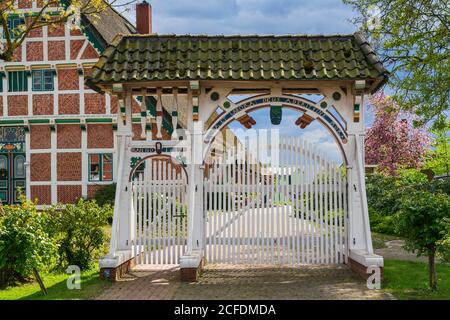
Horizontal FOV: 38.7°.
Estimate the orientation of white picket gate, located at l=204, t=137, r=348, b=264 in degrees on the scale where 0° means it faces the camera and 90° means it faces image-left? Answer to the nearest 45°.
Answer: approximately 0°

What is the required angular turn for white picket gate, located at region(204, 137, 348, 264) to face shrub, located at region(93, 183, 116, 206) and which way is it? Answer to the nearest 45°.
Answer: approximately 135° to its right

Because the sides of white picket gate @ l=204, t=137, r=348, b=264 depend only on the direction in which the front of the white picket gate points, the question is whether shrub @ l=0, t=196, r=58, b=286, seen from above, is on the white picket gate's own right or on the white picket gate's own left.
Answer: on the white picket gate's own right

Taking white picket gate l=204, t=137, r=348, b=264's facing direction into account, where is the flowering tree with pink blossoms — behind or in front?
behind

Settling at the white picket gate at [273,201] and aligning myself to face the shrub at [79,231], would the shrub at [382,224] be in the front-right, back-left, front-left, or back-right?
back-right

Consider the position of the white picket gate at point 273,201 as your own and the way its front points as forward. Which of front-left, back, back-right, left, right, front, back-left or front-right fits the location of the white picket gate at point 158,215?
right

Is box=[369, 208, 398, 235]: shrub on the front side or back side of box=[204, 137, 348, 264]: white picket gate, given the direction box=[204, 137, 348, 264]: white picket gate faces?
on the back side

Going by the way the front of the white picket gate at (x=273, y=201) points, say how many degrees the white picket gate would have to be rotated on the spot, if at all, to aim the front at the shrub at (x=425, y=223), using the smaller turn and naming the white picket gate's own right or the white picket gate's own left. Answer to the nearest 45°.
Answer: approximately 45° to the white picket gate's own left

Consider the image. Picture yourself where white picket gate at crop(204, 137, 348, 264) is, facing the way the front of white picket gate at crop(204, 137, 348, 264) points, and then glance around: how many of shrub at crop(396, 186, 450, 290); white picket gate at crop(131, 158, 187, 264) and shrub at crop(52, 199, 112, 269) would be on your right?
2

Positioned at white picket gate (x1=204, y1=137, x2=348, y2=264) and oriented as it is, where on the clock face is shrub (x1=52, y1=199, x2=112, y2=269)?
The shrub is roughly at 3 o'clock from the white picket gate.
